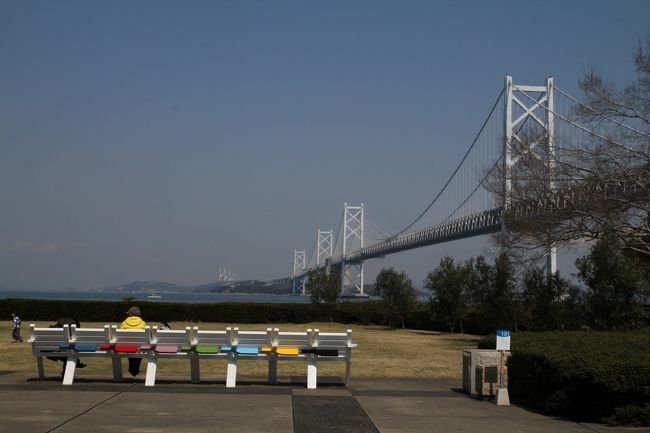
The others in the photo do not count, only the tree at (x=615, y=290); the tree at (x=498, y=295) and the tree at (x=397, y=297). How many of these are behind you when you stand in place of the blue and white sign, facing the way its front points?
3

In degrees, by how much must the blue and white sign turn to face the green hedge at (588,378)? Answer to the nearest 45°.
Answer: approximately 45° to its left

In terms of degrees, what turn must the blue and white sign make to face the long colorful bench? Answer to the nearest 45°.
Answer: approximately 90° to its right

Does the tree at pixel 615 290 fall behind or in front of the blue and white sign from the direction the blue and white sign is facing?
behind

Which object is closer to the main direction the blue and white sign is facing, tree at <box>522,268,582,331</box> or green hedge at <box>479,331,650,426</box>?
the green hedge

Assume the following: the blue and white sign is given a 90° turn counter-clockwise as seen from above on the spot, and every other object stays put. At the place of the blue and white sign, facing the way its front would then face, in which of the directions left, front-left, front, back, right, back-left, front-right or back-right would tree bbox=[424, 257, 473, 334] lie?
left

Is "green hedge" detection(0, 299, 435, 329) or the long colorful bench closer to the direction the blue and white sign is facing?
the long colorful bench

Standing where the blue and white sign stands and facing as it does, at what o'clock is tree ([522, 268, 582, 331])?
The tree is roughly at 6 o'clock from the blue and white sign.

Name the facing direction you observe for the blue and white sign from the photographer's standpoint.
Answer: facing the viewer
